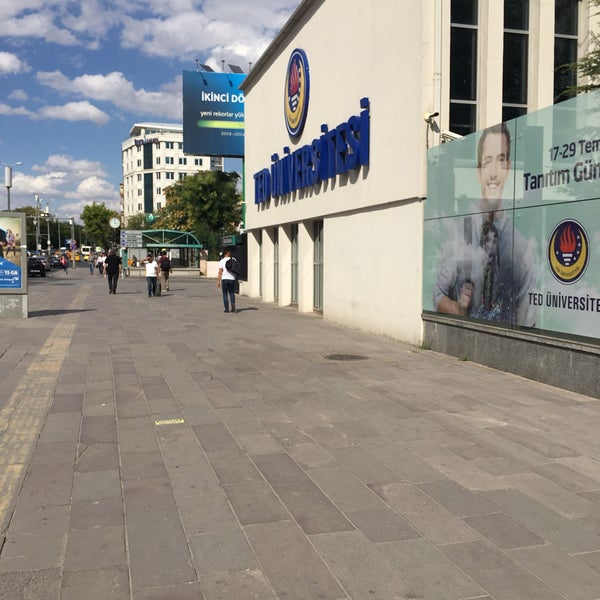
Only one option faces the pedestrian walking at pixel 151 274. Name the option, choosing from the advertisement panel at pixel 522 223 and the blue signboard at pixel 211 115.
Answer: the blue signboard

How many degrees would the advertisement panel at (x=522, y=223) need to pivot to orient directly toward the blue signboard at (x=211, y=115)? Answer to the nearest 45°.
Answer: approximately 90° to its right

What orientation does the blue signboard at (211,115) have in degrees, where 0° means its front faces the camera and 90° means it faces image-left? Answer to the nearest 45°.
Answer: approximately 0°

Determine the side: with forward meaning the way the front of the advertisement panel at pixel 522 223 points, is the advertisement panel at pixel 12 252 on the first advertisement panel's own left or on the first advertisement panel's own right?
on the first advertisement panel's own right

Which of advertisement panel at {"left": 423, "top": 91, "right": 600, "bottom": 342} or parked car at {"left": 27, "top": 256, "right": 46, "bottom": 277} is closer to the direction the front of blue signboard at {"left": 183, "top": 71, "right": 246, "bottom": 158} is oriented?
the advertisement panel

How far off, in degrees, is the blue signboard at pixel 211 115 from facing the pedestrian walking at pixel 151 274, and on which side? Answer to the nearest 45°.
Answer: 0° — it already faces them

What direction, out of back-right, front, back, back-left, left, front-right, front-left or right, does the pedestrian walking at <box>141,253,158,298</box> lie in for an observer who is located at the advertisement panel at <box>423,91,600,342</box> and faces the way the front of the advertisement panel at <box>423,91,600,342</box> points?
right

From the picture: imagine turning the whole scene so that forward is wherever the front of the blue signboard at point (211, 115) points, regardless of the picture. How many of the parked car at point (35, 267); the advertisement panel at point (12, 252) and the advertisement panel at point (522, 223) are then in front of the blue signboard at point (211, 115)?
2

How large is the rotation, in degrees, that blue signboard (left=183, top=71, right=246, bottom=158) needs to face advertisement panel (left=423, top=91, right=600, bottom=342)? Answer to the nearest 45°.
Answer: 0° — it already faces it

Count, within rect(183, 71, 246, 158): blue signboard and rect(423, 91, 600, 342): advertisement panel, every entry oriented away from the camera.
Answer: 0

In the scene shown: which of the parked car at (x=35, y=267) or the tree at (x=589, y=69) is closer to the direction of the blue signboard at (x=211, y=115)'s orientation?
the tree

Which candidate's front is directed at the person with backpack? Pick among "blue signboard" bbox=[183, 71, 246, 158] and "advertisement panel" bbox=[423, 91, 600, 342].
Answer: the blue signboard

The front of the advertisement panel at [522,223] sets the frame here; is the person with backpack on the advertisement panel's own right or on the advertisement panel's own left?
on the advertisement panel's own right

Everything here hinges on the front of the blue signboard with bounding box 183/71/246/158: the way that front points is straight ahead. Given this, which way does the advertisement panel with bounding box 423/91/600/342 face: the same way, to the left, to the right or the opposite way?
to the right
